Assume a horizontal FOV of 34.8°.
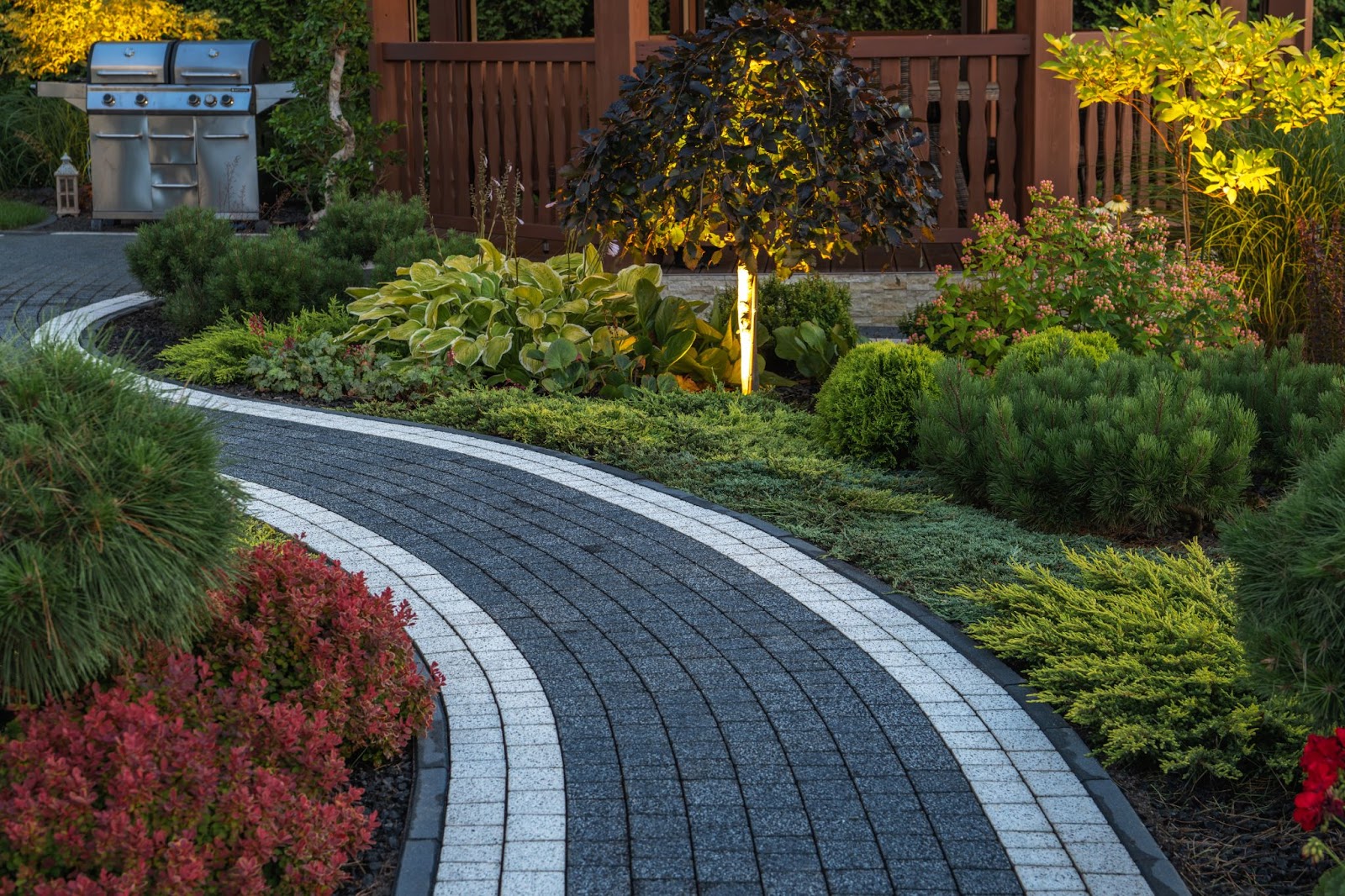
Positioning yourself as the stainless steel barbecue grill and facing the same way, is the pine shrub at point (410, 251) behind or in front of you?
in front

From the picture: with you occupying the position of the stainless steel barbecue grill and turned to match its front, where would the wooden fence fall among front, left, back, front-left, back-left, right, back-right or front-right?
front-left

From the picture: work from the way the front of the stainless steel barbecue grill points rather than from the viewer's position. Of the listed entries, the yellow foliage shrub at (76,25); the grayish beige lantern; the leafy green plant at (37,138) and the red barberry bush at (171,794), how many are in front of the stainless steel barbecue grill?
1

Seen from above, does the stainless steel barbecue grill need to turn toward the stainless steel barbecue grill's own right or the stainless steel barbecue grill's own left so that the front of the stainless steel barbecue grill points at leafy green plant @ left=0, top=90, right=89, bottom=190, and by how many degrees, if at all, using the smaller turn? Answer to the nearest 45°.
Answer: approximately 135° to the stainless steel barbecue grill's own right

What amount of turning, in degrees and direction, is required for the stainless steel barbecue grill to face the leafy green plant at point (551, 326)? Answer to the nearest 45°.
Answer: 0° — it already faces it

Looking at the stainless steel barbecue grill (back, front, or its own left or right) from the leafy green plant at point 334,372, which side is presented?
front

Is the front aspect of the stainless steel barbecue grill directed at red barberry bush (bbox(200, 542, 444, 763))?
yes

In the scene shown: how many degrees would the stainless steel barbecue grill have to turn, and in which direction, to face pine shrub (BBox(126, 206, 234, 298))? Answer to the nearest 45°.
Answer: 0° — it already faces it

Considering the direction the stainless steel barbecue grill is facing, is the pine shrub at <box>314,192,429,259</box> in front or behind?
in front

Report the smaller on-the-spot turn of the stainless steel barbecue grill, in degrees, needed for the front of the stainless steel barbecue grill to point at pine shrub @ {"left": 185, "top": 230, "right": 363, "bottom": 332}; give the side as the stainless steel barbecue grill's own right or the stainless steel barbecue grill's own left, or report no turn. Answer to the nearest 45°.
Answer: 0° — it already faces it

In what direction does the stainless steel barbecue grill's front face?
toward the camera
